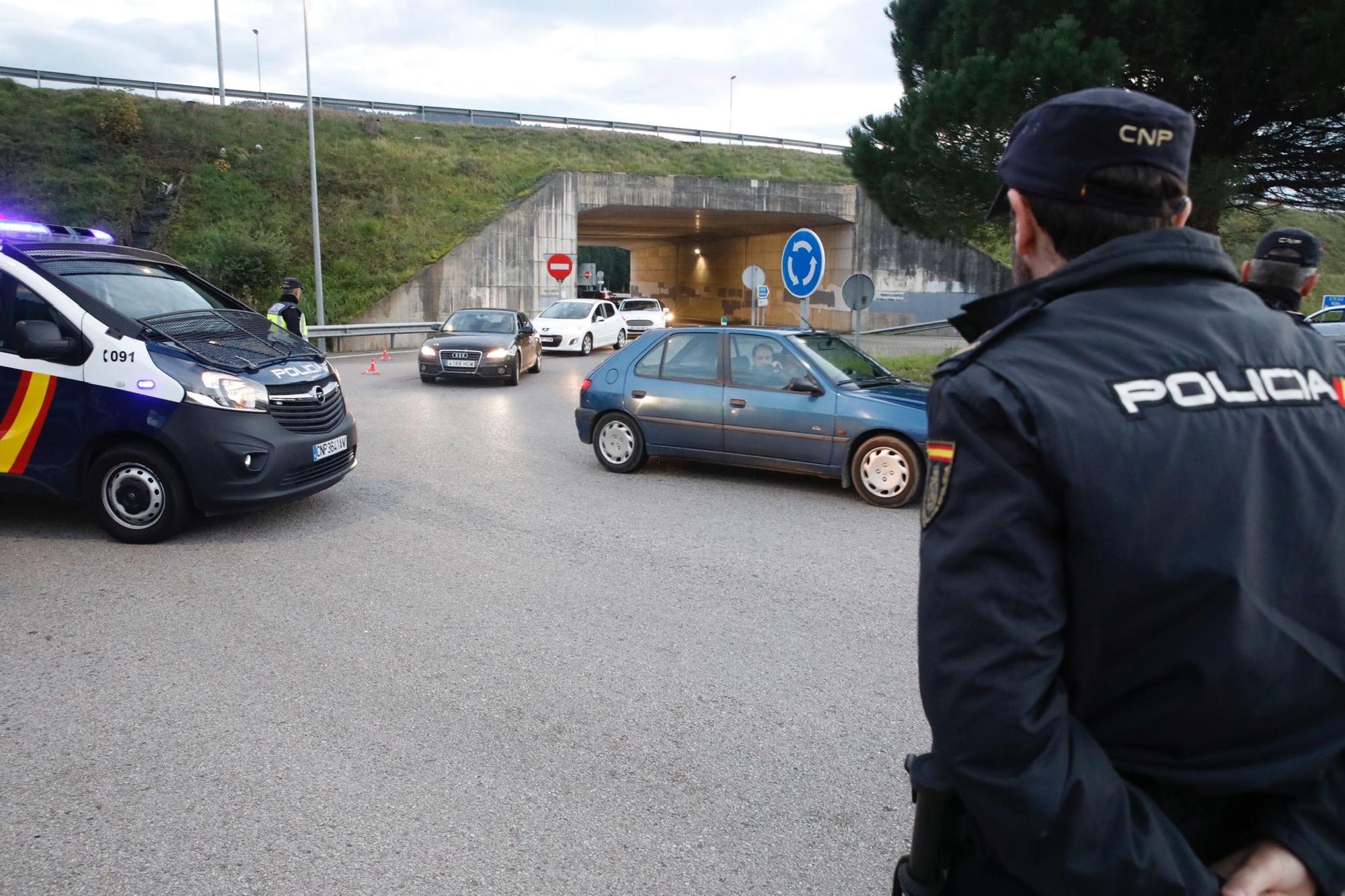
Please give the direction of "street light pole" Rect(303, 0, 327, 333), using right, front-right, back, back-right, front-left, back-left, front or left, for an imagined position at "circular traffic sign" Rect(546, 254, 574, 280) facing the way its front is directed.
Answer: front-right

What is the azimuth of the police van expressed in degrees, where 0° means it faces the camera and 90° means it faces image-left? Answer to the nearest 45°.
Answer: approximately 315°

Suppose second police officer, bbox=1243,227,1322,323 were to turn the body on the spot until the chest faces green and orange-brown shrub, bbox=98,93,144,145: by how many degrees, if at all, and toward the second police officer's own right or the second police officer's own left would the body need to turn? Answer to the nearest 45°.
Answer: approximately 90° to the second police officer's own left

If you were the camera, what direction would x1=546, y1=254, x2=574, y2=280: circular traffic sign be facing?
facing the viewer

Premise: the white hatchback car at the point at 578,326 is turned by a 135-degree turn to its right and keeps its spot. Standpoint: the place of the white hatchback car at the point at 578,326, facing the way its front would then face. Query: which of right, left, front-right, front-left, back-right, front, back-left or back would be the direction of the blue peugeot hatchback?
back

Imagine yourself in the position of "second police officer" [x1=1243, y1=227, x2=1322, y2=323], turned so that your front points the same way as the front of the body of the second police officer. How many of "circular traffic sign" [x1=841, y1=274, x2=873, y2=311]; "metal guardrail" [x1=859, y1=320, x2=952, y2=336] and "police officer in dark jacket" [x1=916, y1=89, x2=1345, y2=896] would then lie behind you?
1

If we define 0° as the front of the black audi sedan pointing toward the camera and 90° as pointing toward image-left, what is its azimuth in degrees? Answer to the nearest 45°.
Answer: approximately 45°

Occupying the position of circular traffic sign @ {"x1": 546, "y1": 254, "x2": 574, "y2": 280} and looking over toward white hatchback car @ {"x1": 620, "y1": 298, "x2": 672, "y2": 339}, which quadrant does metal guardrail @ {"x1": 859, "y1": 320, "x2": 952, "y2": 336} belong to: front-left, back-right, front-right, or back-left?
front-left

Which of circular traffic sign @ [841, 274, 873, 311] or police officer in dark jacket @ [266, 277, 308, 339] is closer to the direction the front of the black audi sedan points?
the police officer in dark jacket

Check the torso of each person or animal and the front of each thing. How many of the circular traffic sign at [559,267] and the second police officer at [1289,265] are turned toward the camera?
1

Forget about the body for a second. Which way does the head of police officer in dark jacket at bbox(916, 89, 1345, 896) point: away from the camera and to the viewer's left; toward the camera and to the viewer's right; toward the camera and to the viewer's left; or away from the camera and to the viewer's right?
away from the camera and to the viewer's left

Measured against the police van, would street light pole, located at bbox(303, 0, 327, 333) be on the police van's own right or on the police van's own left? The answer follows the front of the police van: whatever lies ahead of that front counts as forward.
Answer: on the police van's own left

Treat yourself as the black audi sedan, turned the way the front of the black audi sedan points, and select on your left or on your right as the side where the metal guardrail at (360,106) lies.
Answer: on your right

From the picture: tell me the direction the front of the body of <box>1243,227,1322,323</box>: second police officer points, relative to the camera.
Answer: away from the camera

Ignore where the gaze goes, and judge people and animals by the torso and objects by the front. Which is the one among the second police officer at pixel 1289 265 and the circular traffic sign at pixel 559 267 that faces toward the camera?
the circular traffic sign

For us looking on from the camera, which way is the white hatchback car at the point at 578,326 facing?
facing the viewer and to the left of the viewer
